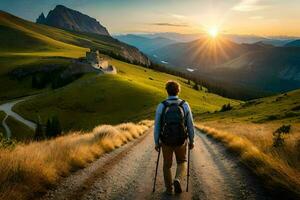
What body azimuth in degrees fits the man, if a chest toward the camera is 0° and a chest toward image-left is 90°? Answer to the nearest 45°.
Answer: approximately 180°
